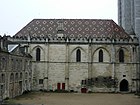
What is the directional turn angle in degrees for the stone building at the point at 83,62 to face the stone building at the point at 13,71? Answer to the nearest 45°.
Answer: approximately 45° to its right

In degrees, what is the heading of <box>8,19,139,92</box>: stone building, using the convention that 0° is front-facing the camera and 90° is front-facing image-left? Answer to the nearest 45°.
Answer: approximately 0°

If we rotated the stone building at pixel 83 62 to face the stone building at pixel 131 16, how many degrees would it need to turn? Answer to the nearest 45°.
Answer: approximately 135° to its left
